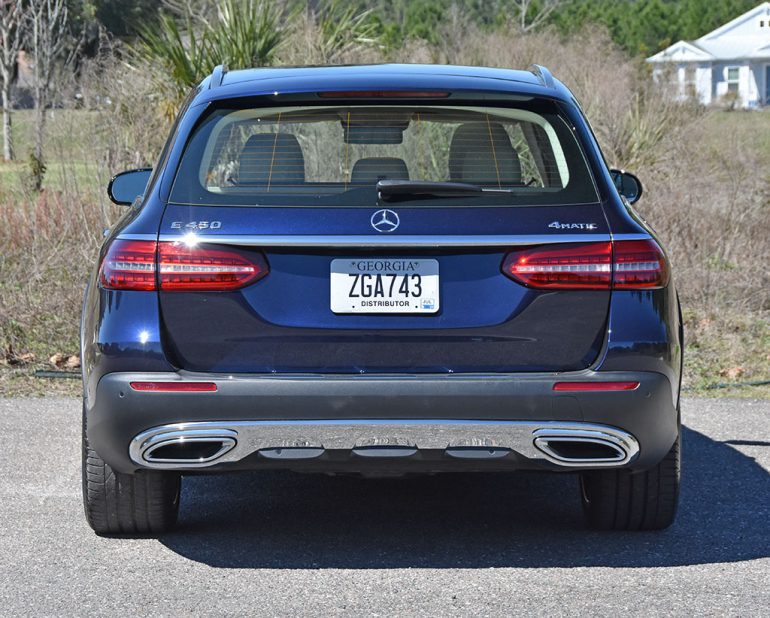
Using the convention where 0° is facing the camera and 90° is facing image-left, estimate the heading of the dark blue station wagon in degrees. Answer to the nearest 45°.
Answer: approximately 180°
